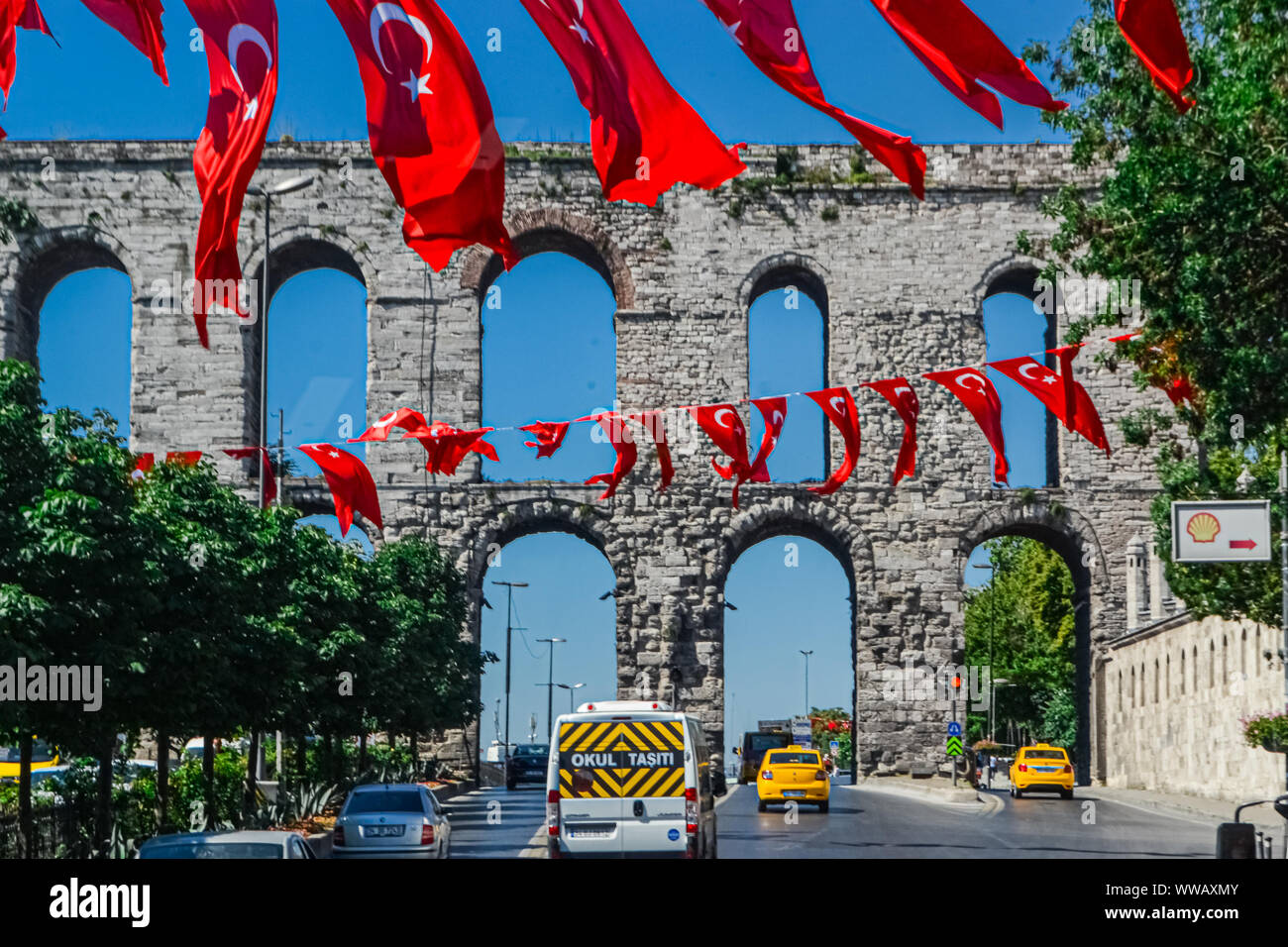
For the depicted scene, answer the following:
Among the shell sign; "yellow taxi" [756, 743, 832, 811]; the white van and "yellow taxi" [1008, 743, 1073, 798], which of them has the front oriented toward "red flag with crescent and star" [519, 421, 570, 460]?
the white van

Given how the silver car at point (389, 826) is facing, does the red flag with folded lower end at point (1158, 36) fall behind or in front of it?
behind

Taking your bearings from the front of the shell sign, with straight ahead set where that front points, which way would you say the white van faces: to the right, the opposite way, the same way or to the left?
the opposite way

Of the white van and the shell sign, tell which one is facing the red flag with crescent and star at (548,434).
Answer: the white van

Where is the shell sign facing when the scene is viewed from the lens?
facing the viewer

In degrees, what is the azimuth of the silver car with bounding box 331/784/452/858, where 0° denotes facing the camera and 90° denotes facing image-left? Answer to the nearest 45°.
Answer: approximately 180°

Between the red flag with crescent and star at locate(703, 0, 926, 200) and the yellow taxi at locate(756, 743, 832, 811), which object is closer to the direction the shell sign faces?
the red flag with crescent and star

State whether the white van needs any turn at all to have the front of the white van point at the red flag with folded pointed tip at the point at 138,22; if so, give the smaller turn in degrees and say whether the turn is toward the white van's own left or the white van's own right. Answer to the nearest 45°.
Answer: approximately 180°

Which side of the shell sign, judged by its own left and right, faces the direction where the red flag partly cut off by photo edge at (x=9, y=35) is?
front

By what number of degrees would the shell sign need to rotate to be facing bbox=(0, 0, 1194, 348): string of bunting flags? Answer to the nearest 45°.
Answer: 0° — it already faces it

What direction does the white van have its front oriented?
away from the camera

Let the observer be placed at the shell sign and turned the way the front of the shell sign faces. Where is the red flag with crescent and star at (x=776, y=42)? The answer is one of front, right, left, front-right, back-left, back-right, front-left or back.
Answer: front
